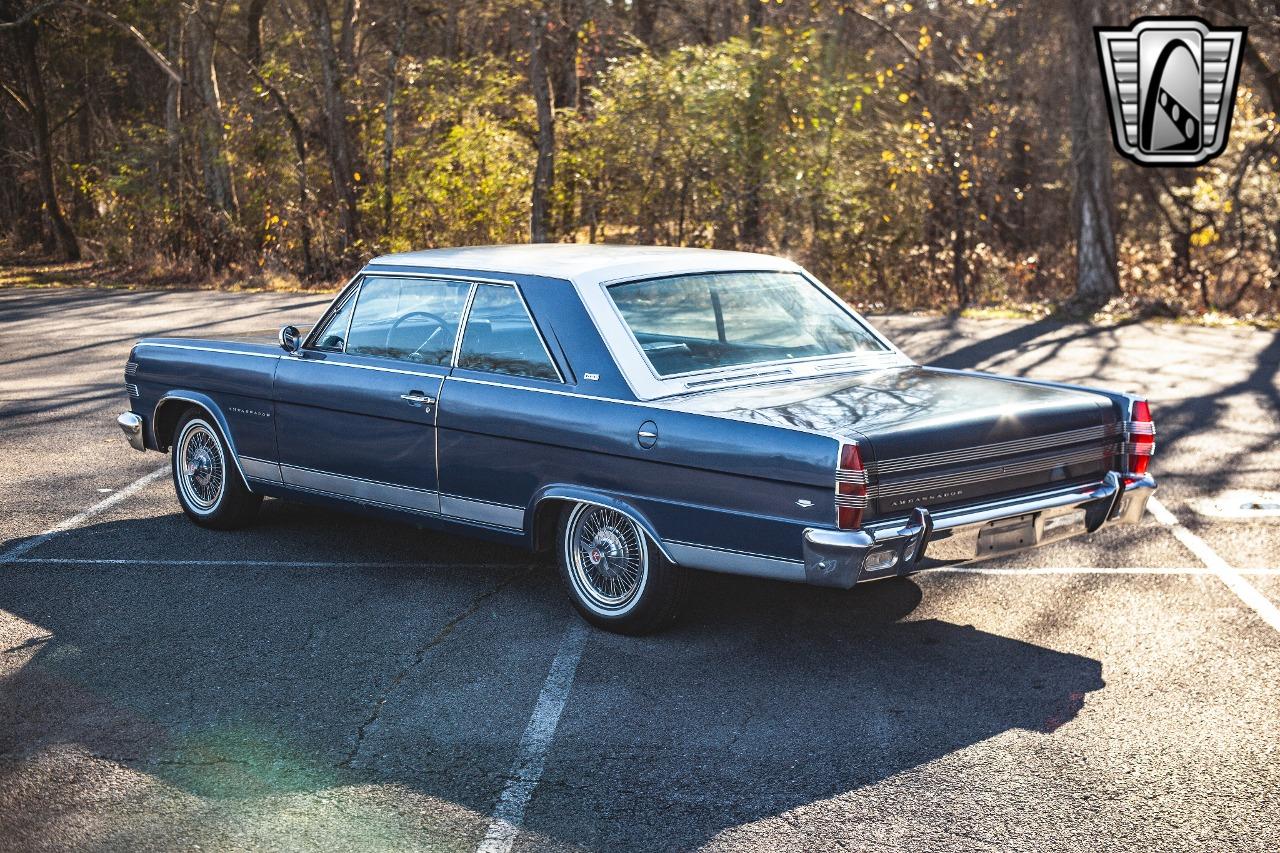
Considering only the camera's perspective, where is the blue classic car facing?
facing away from the viewer and to the left of the viewer
